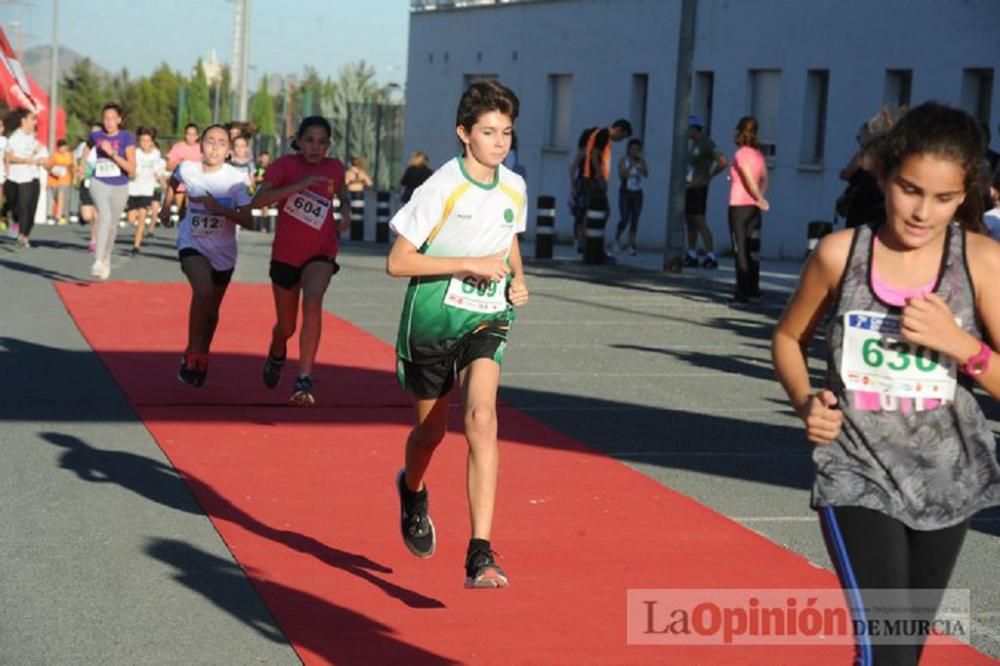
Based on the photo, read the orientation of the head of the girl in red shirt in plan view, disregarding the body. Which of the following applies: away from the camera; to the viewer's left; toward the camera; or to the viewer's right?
toward the camera

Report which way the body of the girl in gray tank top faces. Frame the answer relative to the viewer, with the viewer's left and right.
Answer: facing the viewer

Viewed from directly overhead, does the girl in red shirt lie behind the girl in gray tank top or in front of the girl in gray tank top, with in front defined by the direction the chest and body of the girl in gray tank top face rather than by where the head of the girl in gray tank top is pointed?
behind

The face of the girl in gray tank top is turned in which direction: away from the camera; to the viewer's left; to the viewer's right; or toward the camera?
toward the camera

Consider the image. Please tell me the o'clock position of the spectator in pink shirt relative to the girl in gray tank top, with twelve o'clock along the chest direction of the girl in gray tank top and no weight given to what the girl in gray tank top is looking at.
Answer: The spectator in pink shirt is roughly at 6 o'clock from the girl in gray tank top.

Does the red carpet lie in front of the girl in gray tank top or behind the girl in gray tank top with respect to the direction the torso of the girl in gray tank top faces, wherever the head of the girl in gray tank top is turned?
behind
